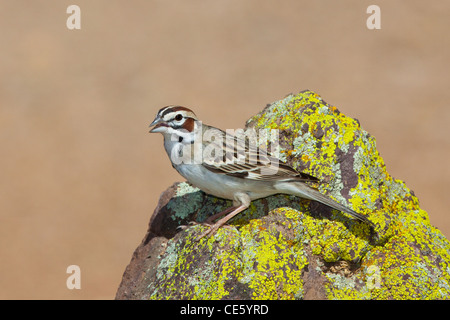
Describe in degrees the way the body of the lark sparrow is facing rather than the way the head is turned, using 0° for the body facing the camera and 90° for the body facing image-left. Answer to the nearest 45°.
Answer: approximately 90°
